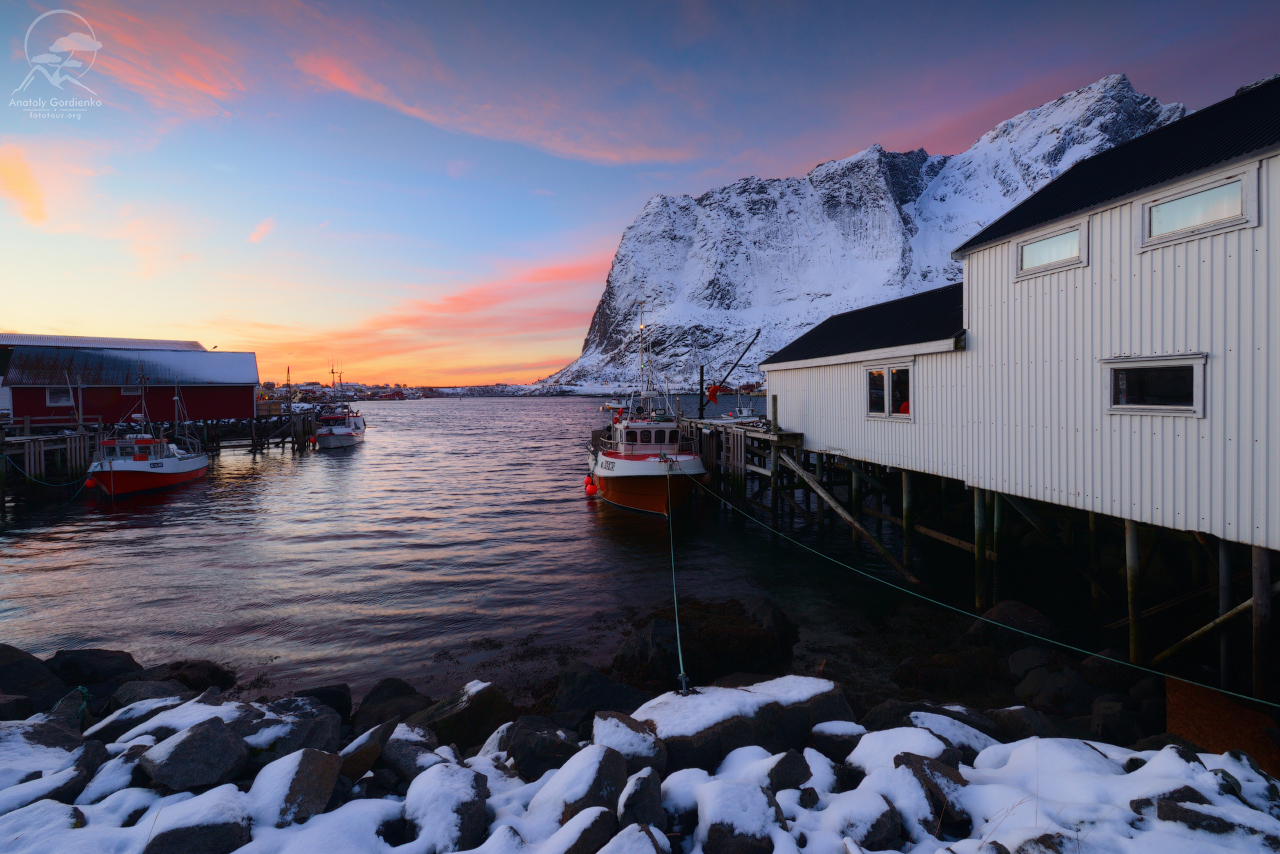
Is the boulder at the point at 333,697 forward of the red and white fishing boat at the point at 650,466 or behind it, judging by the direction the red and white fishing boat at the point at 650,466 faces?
forward

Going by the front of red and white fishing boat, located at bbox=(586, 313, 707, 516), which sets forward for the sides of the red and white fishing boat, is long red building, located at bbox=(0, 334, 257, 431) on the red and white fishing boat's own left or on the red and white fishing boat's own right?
on the red and white fishing boat's own right

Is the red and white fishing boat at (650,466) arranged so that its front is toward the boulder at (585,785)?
yes

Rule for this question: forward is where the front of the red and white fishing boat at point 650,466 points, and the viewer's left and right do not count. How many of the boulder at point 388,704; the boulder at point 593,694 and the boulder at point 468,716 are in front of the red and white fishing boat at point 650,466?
3

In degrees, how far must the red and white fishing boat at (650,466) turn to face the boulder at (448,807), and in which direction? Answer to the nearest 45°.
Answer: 0° — it already faces it

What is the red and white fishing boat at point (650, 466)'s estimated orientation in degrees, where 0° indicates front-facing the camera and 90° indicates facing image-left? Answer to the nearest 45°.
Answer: approximately 0°

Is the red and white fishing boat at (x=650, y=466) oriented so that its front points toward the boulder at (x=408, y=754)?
yes

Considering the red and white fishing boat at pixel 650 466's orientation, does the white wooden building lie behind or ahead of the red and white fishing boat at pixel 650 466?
ahead

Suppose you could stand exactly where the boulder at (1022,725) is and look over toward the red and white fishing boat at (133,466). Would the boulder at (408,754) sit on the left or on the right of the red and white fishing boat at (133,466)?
left

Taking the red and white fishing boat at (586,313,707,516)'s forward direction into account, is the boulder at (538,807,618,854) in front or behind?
in front

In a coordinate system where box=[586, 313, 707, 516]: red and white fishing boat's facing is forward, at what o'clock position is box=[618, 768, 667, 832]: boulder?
The boulder is roughly at 12 o'clock from the red and white fishing boat.
